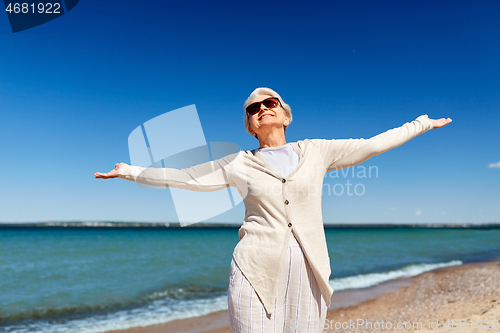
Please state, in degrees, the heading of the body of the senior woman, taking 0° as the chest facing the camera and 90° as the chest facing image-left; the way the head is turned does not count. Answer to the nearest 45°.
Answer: approximately 0°
